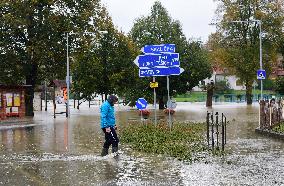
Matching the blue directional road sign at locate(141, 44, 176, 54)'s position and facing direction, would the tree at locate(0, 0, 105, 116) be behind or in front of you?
behind

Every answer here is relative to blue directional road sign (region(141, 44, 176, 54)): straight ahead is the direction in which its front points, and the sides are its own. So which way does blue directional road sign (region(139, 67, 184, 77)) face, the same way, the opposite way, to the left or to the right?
the same way

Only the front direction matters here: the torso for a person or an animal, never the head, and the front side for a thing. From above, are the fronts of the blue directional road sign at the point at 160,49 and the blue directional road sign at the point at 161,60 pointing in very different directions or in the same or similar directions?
same or similar directions

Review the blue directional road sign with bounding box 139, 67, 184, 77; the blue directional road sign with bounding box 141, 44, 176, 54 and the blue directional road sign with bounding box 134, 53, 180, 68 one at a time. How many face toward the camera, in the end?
3

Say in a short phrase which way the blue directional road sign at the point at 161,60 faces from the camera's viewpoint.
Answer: facing the viewer

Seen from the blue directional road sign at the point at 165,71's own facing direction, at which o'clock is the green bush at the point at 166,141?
The green bush is roughly at 12 o'clock from the blue directional road sign.

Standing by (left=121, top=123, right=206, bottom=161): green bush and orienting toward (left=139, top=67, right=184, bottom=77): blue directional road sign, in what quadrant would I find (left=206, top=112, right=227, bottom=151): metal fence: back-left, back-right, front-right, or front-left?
back-right

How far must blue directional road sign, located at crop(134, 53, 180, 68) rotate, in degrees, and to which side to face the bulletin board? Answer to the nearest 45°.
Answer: approximately 135° to its right

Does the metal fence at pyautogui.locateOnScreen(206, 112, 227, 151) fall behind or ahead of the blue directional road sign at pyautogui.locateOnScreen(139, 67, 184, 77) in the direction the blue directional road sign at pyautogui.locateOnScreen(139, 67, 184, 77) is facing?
ahead

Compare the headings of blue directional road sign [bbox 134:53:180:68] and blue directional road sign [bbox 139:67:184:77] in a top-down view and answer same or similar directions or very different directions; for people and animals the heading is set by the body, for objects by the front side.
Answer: same or similar directions

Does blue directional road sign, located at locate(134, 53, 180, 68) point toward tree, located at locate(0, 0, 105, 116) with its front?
no

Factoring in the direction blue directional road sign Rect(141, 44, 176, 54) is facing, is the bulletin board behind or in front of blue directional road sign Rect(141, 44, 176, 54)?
behind

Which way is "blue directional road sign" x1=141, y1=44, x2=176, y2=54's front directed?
toward the camera
